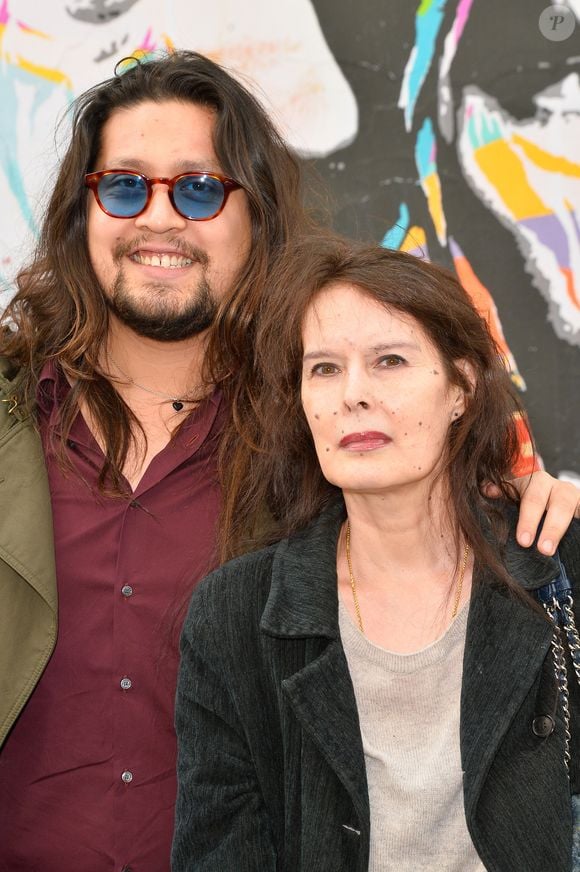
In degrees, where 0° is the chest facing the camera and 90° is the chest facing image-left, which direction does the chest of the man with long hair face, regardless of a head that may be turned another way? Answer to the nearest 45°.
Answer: approximately 0°

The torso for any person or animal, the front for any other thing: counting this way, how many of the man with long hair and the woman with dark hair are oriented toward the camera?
2

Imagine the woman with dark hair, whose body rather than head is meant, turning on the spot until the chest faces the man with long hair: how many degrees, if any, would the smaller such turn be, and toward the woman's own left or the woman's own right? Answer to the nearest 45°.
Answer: approximately 135° to the woman's own right

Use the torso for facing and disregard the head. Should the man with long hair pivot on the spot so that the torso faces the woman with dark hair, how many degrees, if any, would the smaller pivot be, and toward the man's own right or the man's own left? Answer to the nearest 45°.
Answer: approximately 45° to the man's own left
